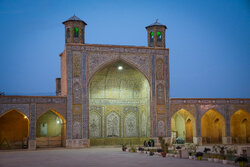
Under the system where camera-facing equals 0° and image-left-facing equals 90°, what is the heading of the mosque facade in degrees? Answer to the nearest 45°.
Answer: approximately 0°
